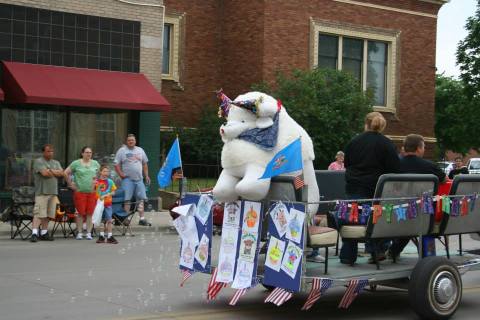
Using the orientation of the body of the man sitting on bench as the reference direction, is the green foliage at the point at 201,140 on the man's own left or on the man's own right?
on the man's own left

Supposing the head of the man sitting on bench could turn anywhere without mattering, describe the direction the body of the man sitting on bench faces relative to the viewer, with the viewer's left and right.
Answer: facing away from the viewer and to the right of the viewer

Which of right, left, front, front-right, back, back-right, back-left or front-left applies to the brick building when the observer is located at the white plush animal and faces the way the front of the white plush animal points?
back-right

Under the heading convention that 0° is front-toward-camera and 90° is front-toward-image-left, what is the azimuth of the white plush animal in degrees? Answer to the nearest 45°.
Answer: approximately 45°

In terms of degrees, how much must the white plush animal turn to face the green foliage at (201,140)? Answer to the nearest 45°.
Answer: approximately 135° to its right
